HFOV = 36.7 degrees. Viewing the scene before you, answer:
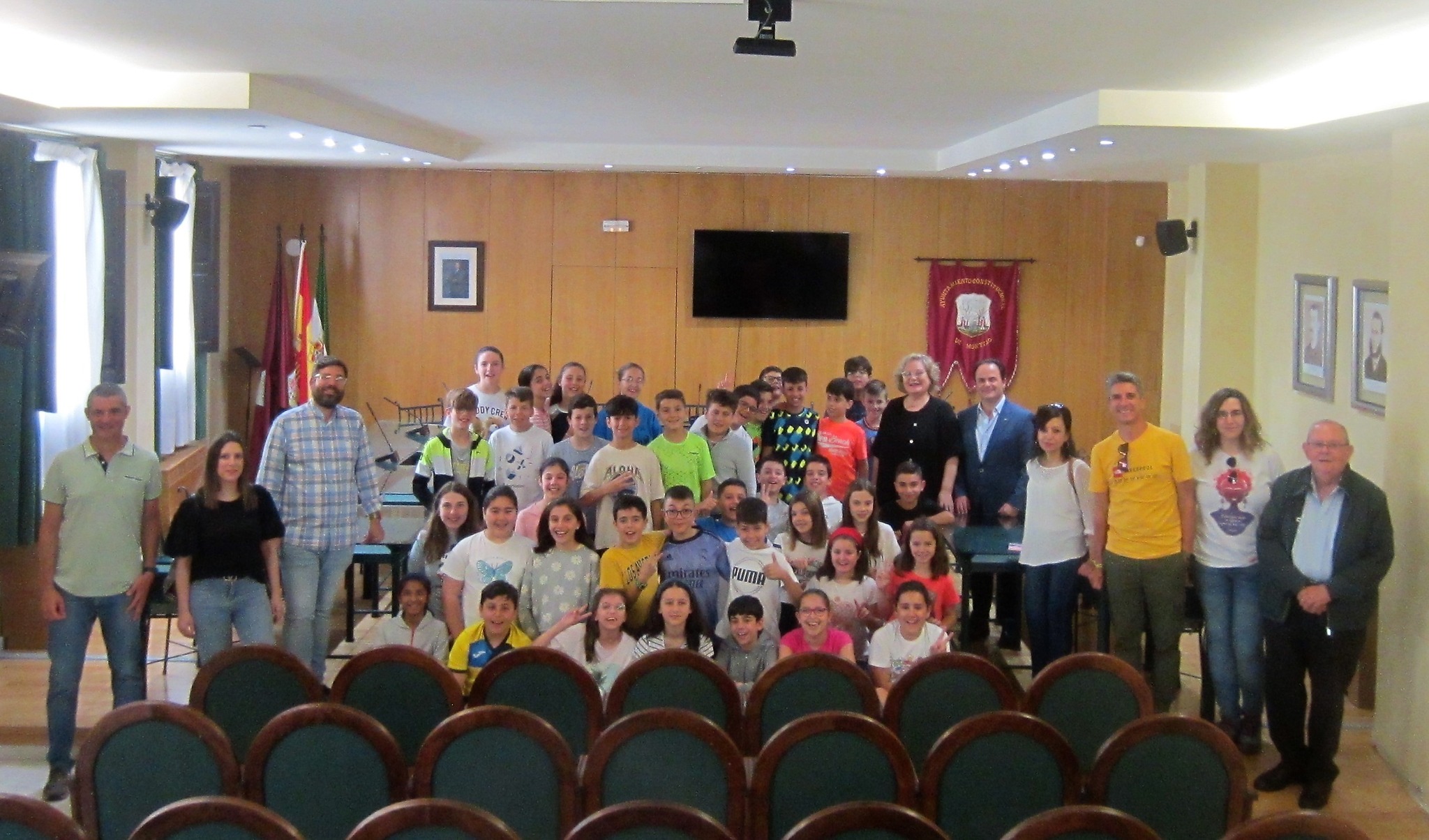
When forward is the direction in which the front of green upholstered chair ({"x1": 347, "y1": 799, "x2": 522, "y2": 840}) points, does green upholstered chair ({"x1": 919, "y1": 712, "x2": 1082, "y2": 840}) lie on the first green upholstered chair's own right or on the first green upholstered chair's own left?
on the first green upholstered chair's own right

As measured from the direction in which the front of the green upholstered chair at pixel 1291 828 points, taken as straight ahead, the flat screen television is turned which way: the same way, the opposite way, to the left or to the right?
the opposite way

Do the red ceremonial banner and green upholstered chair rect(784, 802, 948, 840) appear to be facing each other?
yes

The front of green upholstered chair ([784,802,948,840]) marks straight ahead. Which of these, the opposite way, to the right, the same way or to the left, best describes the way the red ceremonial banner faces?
the opposite way

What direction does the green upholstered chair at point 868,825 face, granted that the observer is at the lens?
facing away from the viewer

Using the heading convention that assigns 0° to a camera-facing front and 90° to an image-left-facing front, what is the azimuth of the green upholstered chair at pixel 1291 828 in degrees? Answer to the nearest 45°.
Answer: approximately 180°

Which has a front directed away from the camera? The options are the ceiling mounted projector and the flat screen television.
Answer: the ceiling mounted projector

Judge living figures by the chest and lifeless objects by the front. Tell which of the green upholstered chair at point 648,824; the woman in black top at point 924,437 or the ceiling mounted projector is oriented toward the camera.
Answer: the woman in black top

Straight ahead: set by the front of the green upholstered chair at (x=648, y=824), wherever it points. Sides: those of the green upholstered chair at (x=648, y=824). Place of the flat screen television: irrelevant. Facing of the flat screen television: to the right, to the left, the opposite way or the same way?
the opposite way

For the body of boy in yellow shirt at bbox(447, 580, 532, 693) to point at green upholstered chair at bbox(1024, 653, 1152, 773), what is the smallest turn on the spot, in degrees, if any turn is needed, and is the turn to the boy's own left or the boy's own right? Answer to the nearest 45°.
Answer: approximately 45° to the boy's own left
